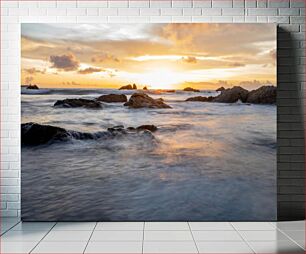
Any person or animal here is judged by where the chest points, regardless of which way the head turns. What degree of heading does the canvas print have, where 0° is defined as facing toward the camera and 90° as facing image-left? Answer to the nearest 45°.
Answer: approximately 0°
